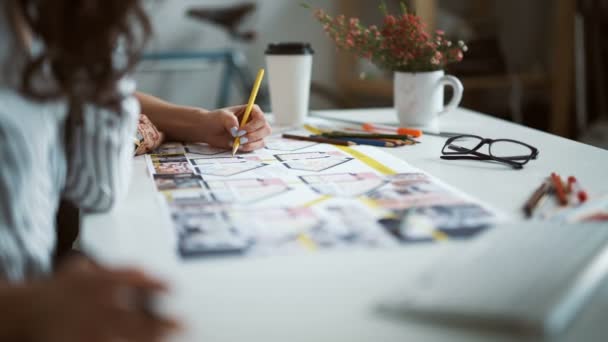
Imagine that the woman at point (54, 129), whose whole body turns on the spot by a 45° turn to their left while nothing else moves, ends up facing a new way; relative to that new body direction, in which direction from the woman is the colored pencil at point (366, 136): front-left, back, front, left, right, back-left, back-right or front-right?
front

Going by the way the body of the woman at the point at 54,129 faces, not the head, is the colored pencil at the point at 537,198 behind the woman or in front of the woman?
in front

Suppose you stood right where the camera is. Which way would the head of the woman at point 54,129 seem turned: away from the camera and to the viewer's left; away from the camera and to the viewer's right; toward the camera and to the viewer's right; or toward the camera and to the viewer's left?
away from the camera and to the viewer's right

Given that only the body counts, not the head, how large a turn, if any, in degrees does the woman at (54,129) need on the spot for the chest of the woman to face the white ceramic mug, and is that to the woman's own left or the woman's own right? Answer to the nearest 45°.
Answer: approximately 45° to the woman's own left

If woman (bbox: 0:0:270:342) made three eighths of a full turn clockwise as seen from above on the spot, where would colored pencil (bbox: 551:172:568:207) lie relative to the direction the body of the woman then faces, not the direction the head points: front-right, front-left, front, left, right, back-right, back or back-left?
back-left

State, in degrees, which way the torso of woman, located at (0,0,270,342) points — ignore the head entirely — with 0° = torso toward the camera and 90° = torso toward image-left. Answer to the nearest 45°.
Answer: approximately 270°

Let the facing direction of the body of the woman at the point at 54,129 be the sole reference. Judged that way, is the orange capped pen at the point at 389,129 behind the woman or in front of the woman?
in front
